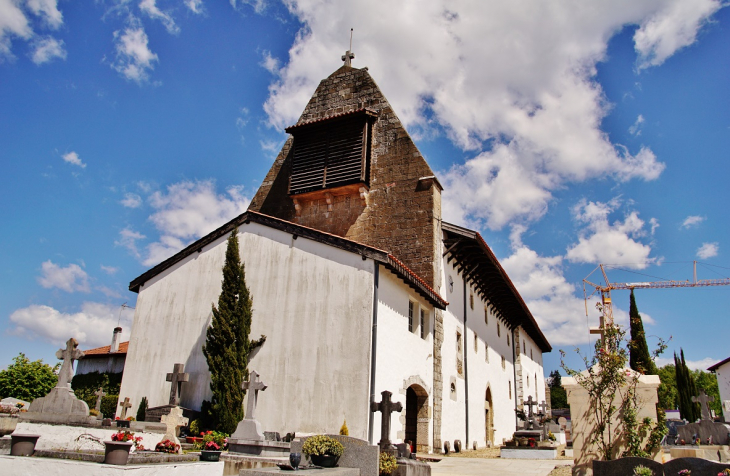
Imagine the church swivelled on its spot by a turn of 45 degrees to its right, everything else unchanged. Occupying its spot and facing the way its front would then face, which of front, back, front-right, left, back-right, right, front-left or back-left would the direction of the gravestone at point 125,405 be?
front

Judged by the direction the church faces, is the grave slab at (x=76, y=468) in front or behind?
in front

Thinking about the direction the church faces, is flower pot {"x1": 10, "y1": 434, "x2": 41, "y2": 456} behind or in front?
in front

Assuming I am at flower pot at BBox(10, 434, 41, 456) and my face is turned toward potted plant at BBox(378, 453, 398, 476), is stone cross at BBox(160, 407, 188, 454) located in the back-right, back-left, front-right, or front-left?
front-left

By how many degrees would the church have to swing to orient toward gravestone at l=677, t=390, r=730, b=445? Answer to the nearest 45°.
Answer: approximately 45° to its left

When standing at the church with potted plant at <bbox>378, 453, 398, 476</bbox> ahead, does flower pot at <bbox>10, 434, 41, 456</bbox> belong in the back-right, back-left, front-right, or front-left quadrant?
front-right
